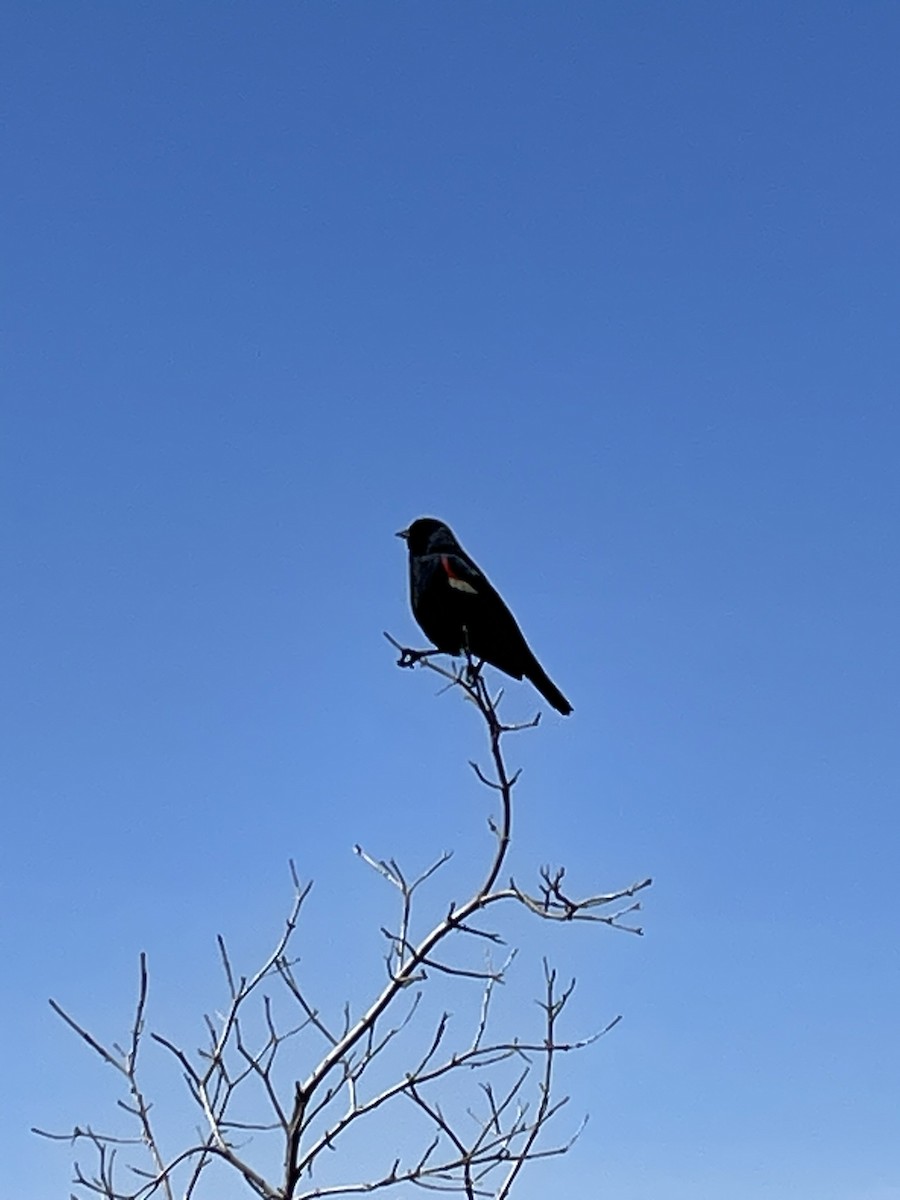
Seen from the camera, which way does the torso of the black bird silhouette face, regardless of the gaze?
to the viewer's left
